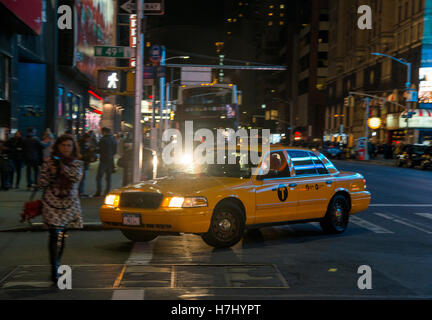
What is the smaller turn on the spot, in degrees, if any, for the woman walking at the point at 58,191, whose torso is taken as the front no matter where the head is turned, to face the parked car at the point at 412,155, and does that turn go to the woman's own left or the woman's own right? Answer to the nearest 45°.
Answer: approximately 135° to the woman's own left

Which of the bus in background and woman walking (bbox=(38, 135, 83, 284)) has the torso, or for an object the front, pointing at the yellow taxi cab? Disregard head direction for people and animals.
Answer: the bus in background

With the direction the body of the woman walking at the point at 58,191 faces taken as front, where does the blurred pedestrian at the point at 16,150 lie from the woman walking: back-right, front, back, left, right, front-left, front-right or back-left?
back

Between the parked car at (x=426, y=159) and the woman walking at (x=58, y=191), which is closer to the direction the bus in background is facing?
the woman walking

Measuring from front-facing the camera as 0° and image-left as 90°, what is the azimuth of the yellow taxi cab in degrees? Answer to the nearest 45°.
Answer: approximately 45°

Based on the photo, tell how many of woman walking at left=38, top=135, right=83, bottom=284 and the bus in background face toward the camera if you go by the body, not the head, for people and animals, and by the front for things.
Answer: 2

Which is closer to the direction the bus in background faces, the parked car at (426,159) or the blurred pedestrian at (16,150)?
the blurred pedestrian

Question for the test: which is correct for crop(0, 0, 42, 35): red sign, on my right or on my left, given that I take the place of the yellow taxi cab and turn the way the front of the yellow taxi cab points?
on my right

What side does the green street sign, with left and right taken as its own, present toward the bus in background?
back
